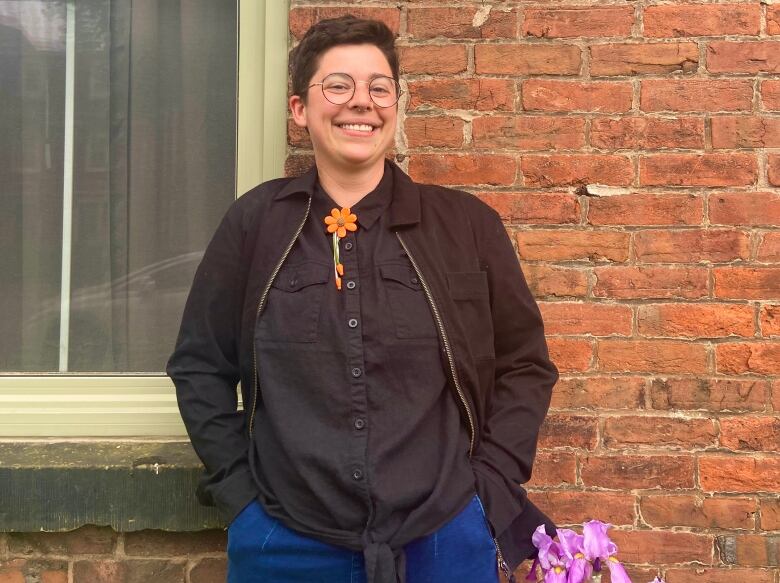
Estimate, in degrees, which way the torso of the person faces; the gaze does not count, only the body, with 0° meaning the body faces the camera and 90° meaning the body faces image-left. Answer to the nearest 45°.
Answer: approximately 0°

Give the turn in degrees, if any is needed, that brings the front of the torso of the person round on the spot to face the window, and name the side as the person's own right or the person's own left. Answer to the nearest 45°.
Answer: approximately 135° to the person's own right
